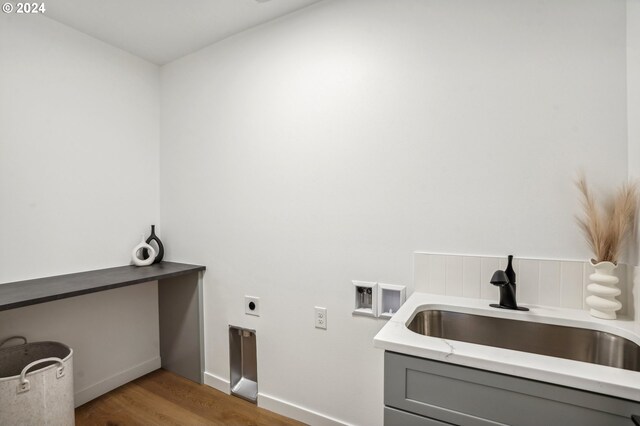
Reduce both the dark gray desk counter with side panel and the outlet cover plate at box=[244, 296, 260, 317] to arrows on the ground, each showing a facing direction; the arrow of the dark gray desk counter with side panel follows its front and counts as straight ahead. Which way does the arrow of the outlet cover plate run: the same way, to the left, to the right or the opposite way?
to the right

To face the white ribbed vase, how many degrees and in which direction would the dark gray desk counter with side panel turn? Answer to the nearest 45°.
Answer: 0° — it already faces it

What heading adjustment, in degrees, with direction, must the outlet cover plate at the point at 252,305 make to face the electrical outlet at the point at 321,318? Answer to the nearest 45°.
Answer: approximately 90° to its left

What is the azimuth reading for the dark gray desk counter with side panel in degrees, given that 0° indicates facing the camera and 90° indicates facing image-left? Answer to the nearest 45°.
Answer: approximately 315°

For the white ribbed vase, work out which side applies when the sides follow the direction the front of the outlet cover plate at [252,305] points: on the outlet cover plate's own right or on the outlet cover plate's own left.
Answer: on the outlet cover plate's own left

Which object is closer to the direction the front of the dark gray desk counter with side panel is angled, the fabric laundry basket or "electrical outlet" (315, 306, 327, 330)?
the electrical outlet

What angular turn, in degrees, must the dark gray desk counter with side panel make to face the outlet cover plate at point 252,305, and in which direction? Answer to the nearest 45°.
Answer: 0° — it already faces it

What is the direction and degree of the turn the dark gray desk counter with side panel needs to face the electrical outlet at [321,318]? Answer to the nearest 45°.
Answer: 0° — it already faces it

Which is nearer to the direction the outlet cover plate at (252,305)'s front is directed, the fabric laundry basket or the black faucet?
the fabric laundry basket

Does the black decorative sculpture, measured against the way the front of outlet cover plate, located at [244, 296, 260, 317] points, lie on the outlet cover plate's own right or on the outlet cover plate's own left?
on the outlet cover plate's own right

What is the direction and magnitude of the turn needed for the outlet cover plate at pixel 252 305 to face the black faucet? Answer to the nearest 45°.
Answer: approximately 90° to its left

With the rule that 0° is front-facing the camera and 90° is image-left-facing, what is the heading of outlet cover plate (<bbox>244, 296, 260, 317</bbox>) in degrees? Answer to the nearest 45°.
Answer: approximately 45°
